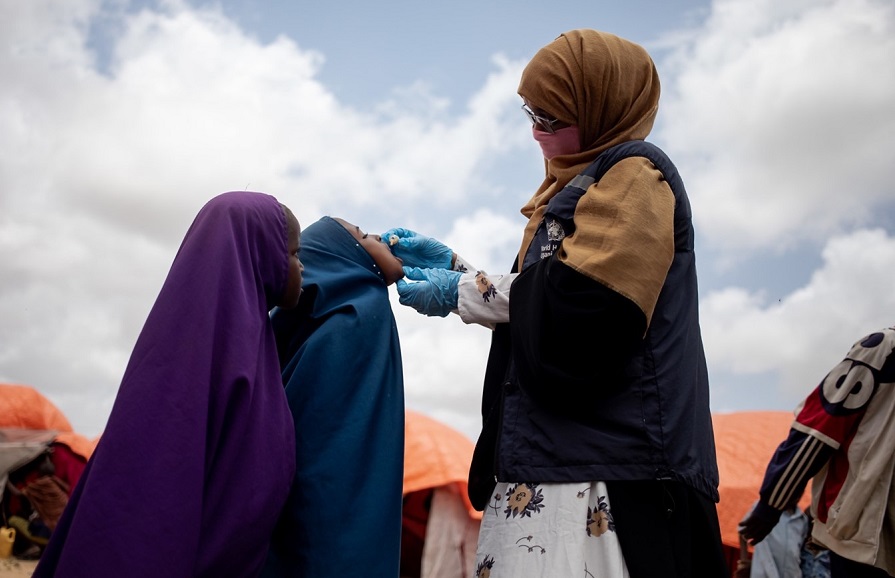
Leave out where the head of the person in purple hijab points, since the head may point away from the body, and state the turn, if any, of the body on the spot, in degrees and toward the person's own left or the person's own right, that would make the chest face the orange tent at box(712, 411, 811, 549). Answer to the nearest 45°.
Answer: approximately 45° to the person's own left

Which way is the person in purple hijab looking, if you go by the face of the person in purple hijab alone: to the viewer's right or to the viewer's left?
to the viewer's right

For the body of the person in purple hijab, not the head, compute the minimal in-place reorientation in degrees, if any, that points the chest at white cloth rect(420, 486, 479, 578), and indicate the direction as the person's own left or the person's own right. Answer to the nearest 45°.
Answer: approximately 45° to the person's own left

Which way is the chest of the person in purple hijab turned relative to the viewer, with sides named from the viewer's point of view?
facing to the right of the viewer
